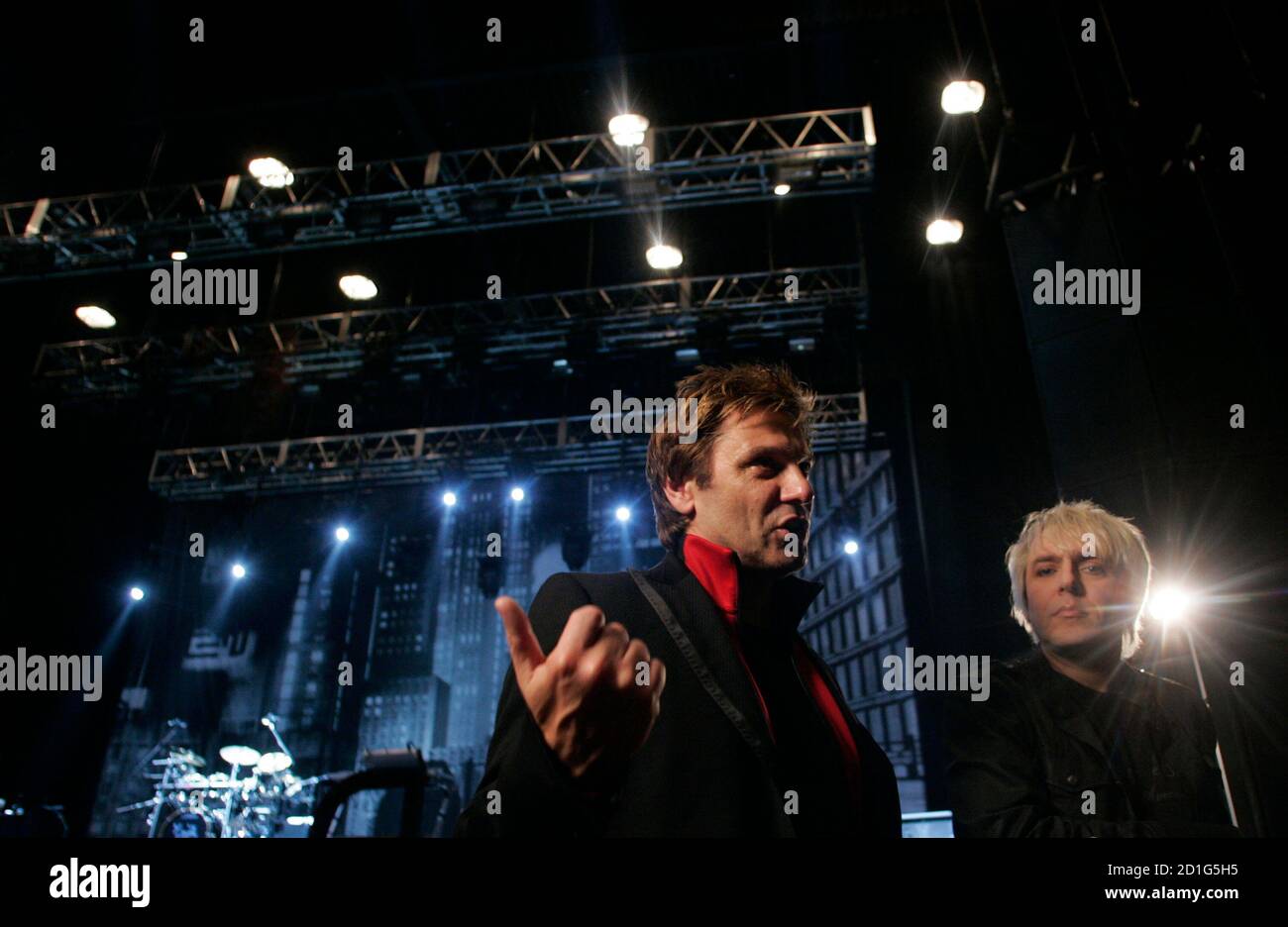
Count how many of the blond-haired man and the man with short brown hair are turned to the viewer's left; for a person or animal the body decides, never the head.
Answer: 0

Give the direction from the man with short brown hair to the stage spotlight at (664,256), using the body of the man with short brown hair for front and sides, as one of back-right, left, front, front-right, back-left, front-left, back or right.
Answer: back-left

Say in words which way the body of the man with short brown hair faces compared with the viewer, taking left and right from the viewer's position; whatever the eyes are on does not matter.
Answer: facing the viewer and to the right of the viewer

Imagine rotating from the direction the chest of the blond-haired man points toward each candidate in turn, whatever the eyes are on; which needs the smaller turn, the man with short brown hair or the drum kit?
the man with short brown hair

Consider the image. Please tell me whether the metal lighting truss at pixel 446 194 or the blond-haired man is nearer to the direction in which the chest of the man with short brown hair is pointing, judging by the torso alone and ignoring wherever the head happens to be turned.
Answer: the blond-haired man

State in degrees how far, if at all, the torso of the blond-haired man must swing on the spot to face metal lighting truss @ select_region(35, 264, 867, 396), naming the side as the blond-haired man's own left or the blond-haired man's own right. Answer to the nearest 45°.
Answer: approximately 135° to the blond-haired man's own right

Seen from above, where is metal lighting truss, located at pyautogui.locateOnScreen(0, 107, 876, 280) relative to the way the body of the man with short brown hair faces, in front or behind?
behind

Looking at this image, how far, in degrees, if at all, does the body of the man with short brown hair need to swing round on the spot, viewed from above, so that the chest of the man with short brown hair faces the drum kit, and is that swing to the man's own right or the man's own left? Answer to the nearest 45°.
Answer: approximately 180°

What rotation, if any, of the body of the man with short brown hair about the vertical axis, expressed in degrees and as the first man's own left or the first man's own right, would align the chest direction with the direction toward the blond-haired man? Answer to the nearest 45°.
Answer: approximately 90° to the first man's own left

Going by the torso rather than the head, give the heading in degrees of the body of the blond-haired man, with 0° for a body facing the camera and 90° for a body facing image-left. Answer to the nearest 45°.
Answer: approximately 0°
